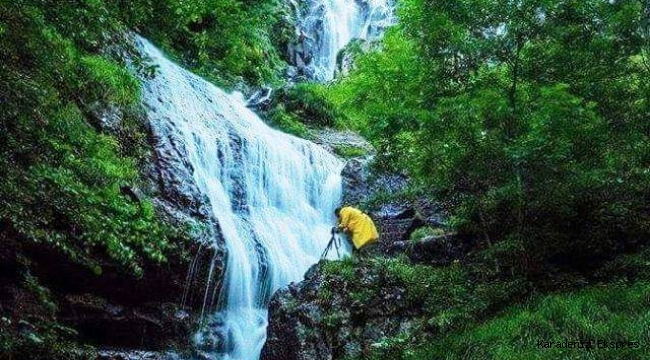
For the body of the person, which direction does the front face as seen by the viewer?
to the viewer's left

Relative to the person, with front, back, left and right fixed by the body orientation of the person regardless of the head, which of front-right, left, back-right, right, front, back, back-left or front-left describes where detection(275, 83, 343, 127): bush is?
right

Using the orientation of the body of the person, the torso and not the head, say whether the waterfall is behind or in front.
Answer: in front

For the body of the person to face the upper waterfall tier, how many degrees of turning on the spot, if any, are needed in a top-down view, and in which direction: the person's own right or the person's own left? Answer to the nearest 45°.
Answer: approximately 90° to the person's own right
